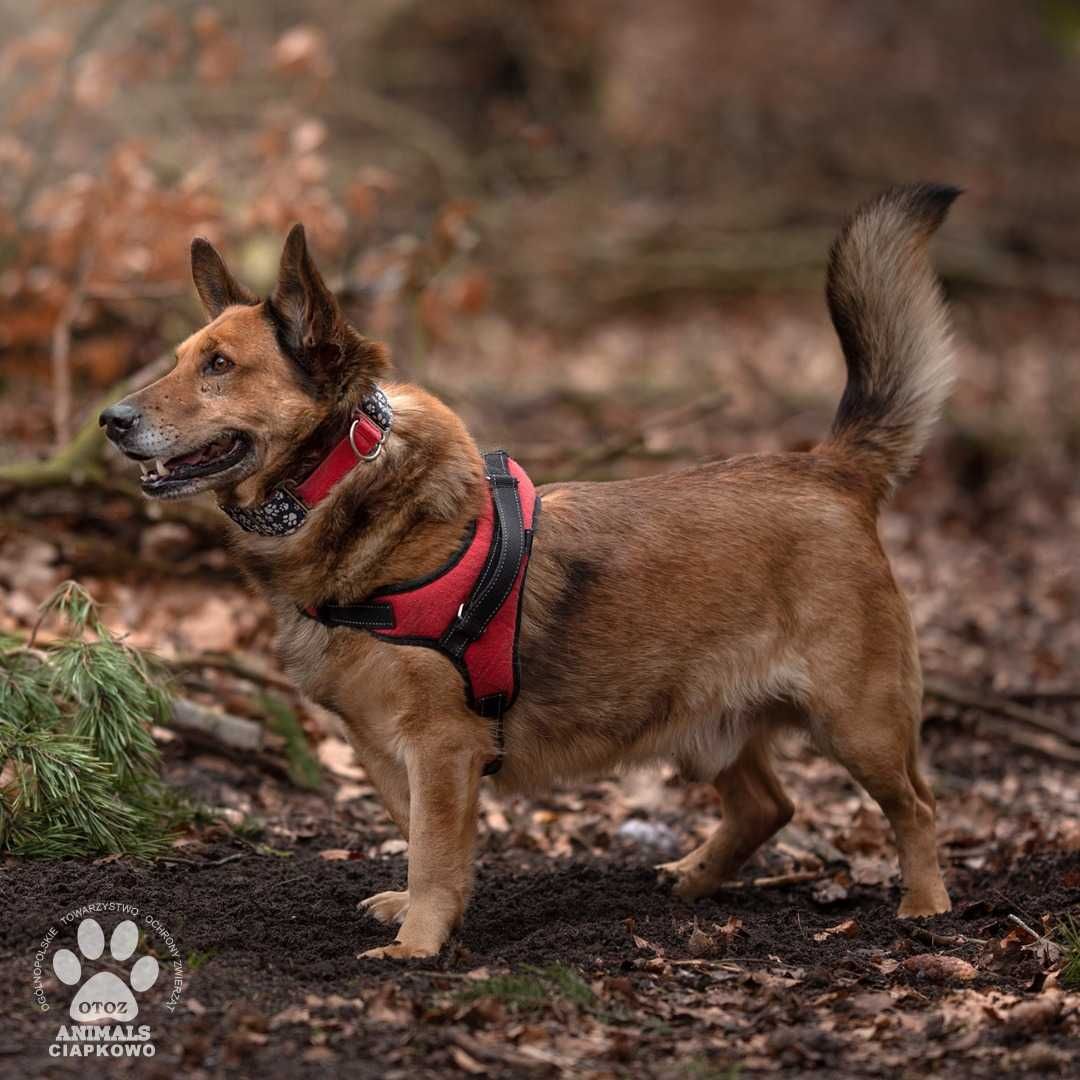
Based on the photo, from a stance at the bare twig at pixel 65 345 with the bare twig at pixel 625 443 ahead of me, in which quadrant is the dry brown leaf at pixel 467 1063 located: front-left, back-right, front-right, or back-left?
front-right

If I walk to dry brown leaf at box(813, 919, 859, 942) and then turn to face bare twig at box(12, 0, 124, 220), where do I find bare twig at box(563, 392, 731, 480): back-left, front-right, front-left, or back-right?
front-right

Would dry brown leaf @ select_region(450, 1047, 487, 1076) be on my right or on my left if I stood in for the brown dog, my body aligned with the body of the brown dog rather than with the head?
on my left

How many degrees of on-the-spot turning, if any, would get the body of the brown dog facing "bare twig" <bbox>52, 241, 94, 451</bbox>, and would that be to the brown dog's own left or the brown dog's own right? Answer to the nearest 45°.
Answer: approximately 45° to the brown dog's own right

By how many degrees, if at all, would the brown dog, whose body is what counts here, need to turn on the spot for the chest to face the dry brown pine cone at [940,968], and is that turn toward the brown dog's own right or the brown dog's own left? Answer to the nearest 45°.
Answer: approximately 135° to the brown dog's own left

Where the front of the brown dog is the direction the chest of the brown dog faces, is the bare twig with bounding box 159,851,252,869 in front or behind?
in front

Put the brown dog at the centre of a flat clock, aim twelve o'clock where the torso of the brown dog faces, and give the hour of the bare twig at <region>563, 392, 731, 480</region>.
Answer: The bare twig is roughly at 3 o'clock from the brown dog.

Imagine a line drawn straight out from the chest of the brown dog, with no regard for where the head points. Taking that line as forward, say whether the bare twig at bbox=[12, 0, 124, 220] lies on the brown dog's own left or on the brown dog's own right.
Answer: on the brown dog's own right

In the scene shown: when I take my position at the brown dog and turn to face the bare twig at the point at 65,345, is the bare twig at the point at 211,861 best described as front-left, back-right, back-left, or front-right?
front-left

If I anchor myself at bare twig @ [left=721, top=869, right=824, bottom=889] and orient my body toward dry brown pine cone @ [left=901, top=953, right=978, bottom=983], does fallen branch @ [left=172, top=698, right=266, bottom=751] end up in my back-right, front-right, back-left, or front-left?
back-right

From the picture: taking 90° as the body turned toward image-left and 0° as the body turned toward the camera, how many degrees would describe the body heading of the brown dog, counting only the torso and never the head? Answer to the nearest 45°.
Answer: approximately 90°
